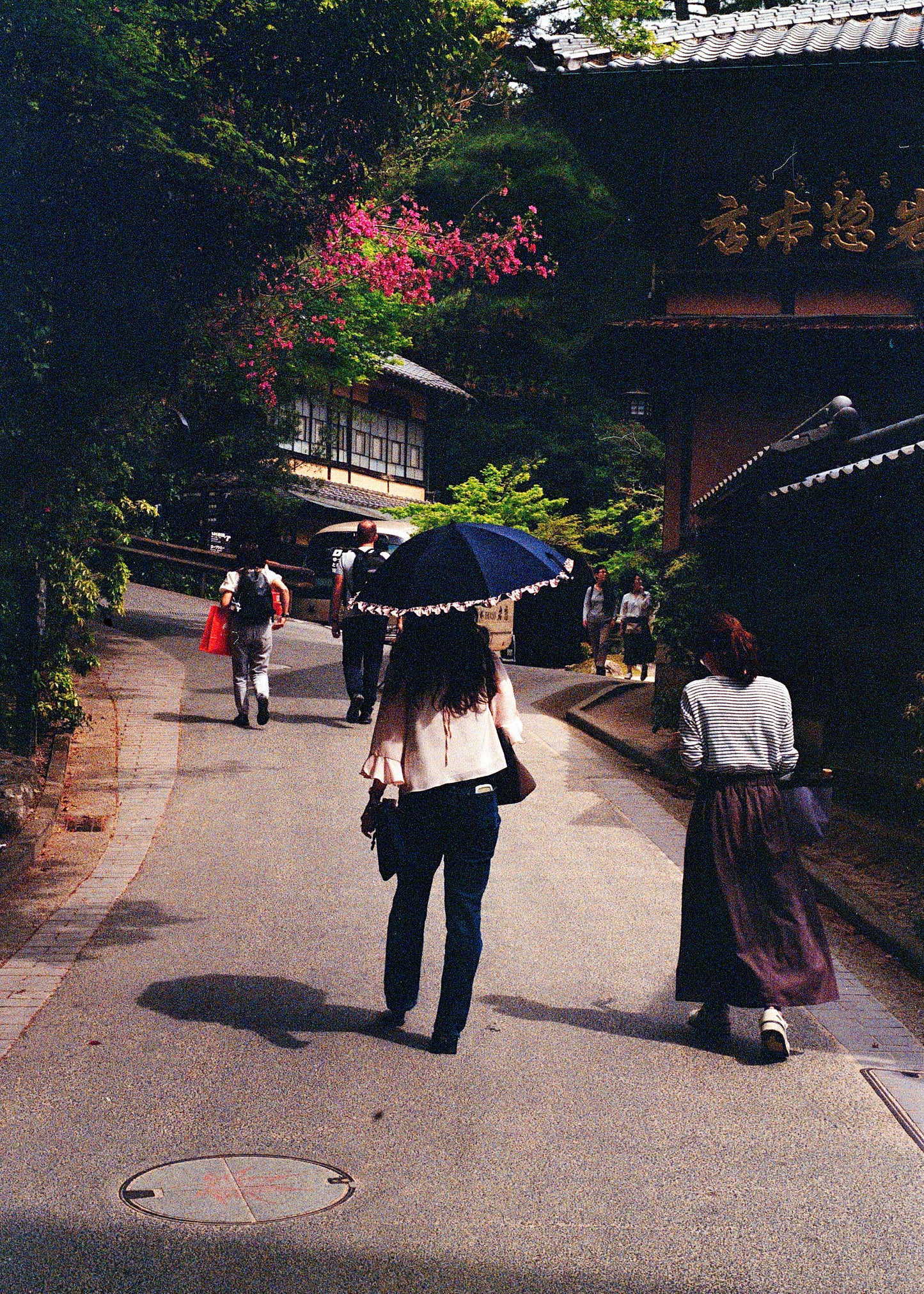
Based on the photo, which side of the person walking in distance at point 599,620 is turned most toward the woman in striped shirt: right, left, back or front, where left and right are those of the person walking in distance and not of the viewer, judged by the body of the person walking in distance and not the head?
front

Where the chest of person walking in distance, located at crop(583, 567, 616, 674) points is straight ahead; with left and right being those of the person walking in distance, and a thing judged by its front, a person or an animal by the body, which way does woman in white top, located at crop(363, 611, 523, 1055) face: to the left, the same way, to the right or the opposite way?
the opposite way

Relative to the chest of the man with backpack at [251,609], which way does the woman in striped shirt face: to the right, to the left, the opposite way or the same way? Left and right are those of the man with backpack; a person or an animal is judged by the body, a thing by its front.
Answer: the same way

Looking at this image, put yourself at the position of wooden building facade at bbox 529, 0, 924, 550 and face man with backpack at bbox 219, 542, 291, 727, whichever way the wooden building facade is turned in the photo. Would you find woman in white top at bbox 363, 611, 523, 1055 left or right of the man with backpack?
left

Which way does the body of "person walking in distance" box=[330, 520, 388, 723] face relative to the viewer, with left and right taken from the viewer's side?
facing away from the viewer

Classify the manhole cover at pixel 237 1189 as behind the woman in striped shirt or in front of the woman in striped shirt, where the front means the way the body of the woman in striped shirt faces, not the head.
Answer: behind

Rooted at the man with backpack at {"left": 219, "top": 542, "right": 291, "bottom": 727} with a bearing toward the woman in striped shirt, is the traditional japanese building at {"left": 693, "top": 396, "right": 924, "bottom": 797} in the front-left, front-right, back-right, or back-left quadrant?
front-left

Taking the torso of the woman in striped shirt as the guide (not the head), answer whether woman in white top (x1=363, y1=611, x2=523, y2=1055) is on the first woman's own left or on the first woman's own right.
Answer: on the first woman's own left

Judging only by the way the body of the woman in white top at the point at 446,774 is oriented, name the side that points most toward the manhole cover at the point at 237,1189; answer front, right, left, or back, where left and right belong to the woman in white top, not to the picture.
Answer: back

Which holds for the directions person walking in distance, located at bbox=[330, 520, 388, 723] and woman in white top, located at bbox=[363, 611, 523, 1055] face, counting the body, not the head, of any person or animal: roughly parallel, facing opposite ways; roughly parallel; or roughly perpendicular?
roughly parallel

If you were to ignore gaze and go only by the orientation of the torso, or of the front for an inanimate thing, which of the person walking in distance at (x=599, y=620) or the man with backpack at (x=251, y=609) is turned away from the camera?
the man with backpack

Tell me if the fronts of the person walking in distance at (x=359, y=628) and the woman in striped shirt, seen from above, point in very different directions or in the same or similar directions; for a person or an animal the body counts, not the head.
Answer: same or similar directions

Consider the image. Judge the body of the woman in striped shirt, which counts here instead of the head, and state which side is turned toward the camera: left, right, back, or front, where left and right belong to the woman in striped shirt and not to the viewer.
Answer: back

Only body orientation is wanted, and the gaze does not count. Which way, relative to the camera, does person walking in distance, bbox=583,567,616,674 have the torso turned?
toward the camera

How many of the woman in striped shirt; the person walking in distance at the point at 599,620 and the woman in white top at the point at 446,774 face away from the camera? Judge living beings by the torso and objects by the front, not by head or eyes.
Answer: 2

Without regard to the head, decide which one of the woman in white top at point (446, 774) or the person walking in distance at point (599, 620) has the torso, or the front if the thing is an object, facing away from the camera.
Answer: the woman in white top

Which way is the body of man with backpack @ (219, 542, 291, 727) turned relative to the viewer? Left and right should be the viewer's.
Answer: facing away from the viewer

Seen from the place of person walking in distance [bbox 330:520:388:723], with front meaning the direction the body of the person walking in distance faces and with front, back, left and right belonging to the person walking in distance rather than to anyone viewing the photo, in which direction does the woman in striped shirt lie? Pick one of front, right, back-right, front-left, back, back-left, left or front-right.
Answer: back

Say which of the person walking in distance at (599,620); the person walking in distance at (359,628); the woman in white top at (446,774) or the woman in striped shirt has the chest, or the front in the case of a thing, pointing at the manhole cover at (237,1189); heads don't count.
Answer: the person walking in distance at (599,620)

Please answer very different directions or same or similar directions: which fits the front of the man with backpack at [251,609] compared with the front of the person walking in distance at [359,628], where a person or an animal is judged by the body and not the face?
same or similar directions

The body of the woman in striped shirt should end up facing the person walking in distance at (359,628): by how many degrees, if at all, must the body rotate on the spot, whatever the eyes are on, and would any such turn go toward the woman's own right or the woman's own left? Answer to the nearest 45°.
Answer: approximately 45° to the woman's own left
